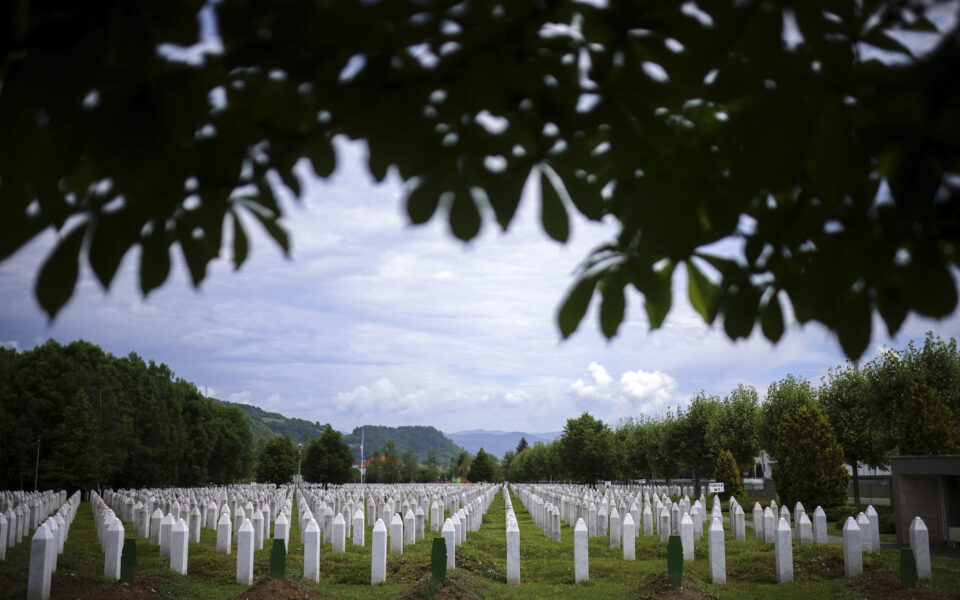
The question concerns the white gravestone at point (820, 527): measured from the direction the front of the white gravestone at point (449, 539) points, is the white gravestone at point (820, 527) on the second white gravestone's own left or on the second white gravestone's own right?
on the second white gravestone's own left

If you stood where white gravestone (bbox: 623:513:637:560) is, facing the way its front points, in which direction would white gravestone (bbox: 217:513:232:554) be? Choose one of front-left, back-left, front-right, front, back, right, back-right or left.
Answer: right

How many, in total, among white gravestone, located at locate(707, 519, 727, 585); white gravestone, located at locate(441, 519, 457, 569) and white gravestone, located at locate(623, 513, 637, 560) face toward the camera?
3

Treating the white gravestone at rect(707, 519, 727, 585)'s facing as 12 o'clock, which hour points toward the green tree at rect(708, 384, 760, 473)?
The green tree is roughly at 6 o'clock from the white gravestone.

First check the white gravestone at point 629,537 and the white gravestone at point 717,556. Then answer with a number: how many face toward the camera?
2

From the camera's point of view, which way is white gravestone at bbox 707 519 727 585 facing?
toward the camera

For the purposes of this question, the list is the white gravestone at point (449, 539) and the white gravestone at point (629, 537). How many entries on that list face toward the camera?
2

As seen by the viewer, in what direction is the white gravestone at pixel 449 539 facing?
toward the camera

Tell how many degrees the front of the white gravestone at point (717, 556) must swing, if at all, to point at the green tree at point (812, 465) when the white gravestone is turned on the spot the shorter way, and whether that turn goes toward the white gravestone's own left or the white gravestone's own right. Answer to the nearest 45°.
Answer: approximately 180°

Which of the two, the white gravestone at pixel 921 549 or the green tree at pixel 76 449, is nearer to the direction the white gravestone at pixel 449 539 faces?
the white gravestone

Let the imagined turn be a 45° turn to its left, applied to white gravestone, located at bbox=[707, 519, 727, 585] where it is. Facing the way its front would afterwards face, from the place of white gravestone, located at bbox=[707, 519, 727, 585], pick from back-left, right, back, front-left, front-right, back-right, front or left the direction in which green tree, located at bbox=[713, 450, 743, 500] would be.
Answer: back-left

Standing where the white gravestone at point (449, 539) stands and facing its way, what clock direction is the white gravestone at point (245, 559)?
the white gravestone at point (245, 559) is roughly at 3 o'clock from the white gravestone at point (449, 539).

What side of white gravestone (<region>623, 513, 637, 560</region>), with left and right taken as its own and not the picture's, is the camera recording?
front

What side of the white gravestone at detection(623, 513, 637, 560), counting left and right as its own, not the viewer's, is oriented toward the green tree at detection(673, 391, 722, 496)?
back
